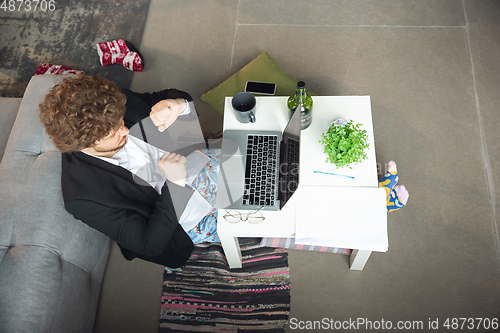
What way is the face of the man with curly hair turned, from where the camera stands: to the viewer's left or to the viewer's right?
to the viewer's right

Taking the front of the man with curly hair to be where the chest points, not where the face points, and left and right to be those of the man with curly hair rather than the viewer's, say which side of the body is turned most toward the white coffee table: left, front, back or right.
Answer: front

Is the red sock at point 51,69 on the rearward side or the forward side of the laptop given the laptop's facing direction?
on the forward side

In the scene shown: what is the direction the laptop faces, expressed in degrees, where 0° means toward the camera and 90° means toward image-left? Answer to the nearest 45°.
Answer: approximately 90°

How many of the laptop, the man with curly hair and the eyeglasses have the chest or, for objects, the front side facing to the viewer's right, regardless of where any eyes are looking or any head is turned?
1

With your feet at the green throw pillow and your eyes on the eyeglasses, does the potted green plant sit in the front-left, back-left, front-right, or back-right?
front-left

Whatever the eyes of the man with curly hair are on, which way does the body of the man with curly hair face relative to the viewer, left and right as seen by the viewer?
facing to the right of the viewer

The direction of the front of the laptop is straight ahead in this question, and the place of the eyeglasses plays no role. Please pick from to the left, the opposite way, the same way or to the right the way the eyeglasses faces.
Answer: to the left

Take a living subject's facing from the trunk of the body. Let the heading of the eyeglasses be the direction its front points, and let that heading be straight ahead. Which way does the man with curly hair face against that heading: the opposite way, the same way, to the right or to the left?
to the left

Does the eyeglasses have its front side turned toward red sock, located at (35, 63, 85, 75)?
no

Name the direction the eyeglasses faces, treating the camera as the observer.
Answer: facing the viewer

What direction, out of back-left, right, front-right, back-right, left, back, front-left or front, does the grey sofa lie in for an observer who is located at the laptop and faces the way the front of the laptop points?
front
